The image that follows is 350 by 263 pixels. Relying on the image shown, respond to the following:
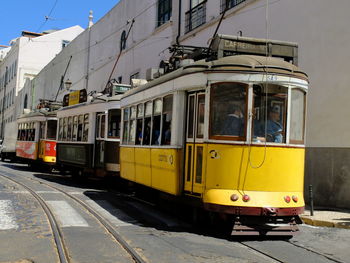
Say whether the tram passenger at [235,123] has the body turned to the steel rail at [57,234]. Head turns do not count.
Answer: no

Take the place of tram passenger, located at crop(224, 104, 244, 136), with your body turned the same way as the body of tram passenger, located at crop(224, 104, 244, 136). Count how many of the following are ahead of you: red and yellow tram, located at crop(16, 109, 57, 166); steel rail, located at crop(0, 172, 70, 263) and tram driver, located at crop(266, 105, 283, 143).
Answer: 1

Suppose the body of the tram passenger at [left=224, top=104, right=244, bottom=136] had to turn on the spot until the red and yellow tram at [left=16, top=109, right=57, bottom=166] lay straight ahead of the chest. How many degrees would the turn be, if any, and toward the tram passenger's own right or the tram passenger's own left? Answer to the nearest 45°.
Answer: approximately 135° to the tram passenger's own left

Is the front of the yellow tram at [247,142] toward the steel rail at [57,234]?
no

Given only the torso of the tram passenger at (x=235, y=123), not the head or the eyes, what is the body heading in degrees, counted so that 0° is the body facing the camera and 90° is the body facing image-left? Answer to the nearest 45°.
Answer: approximately 270°
